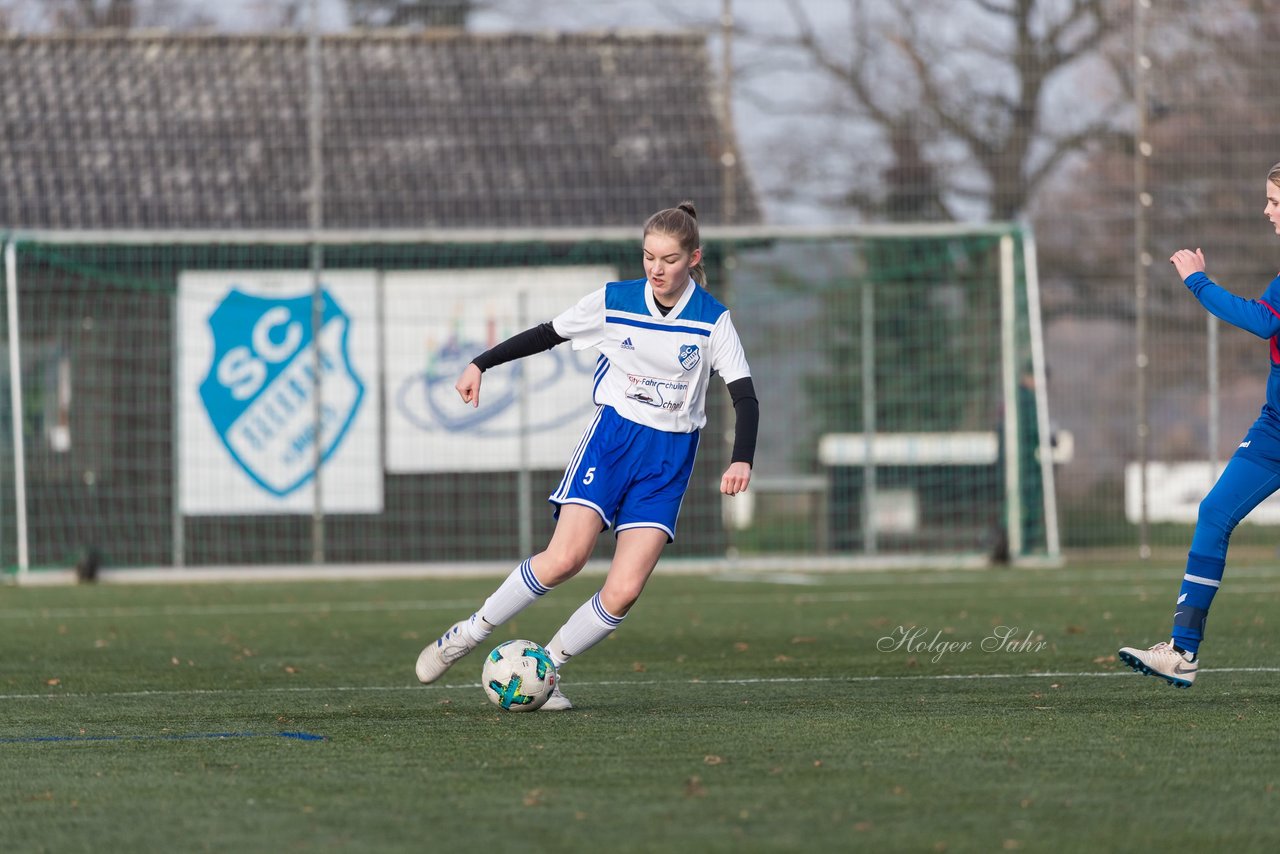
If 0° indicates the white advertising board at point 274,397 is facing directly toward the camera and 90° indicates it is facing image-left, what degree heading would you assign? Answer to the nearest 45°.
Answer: approximately 0°

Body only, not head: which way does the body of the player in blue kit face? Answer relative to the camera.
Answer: to the viewer's left

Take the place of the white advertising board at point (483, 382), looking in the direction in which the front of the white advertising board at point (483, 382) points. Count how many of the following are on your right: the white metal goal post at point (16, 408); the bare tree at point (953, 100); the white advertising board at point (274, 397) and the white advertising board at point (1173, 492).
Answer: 2

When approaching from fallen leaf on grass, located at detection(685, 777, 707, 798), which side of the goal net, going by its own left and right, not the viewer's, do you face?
front

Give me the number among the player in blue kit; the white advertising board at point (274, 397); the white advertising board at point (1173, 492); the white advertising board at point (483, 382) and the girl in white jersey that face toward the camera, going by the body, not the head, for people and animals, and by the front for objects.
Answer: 4

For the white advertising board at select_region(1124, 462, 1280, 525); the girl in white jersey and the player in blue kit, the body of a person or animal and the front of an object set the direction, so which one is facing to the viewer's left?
the player in blue kit

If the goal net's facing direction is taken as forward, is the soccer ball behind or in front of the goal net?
in front

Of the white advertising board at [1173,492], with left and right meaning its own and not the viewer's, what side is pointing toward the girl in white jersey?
front

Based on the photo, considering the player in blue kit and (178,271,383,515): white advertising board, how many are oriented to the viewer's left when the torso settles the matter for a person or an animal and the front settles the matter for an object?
1

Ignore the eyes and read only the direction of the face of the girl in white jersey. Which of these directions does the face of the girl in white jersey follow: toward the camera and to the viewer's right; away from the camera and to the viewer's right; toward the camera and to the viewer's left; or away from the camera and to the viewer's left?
toward the camera and to the viewer's left

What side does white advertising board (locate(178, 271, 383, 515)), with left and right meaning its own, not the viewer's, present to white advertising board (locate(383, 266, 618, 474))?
left

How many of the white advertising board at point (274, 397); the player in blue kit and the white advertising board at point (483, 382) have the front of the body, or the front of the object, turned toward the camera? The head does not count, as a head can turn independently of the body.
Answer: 2
